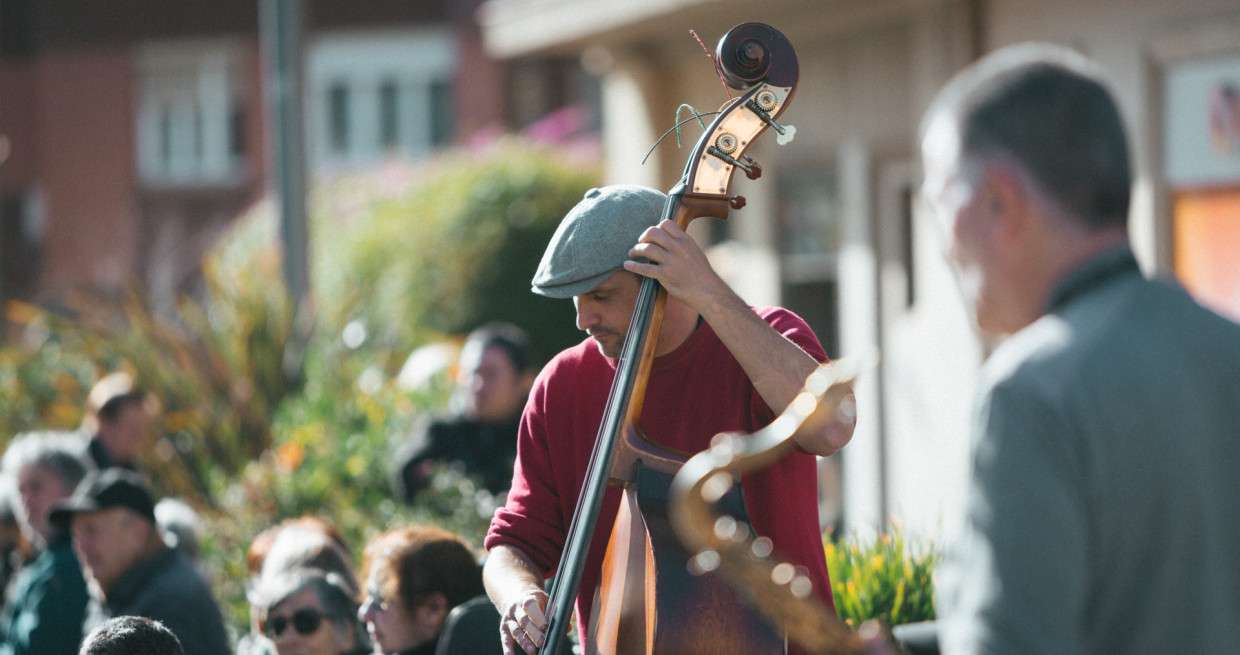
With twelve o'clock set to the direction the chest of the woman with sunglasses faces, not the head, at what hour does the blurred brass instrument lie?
The blurred brass instrument is roughly at 10 o'clock from the woman with sunglasses.

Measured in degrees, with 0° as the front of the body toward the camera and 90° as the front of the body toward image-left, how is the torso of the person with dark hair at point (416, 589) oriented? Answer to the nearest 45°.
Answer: approximately 90°

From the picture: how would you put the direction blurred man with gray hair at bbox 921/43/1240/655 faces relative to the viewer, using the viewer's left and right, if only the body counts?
facing away from the viewer and to the left of the viewer

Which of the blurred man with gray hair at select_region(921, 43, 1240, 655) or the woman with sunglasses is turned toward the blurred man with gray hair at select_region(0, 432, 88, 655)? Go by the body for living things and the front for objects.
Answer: the blurred man with gray hair at select_region(921, 43, 1240, 655)

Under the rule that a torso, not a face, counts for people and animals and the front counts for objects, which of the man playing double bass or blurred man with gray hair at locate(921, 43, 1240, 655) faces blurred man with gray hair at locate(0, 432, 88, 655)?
blurred man with gray hair at locate(921, 43, 1240, 655)

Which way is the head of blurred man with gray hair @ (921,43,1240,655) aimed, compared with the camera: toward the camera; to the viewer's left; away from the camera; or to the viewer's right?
to the viewer's left

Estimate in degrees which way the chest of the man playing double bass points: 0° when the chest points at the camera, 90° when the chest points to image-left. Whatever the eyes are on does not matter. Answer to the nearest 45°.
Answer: approximately 45°

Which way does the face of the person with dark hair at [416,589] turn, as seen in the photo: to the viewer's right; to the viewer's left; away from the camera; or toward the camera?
to the viewer's left

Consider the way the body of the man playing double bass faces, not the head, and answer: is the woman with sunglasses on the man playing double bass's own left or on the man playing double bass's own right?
on the man playing double bass's own right
